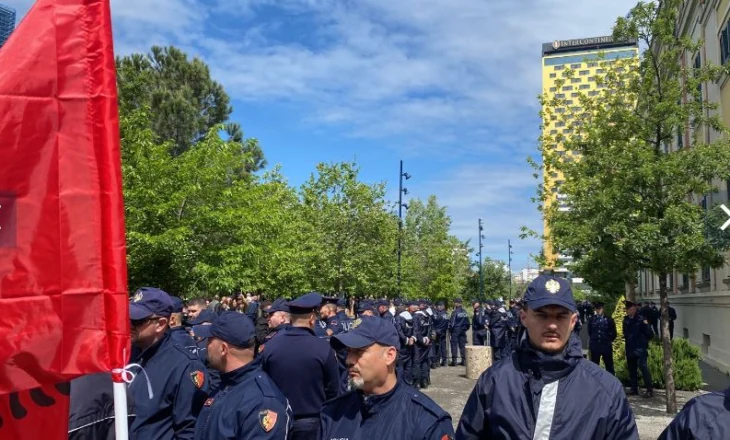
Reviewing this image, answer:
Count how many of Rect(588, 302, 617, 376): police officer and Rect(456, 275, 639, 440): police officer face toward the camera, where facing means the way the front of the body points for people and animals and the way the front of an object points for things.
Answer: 2

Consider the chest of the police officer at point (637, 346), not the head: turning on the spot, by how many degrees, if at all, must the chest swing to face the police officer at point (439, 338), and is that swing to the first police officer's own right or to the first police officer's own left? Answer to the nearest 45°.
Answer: approximately 90° to the first police officer's own right

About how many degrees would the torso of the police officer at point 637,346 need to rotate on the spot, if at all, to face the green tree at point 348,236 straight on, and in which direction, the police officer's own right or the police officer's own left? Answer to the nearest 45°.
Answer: approximately 90° to the police officer's own right

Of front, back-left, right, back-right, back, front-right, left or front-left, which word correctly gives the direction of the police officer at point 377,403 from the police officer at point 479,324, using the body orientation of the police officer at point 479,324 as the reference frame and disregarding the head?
front-left

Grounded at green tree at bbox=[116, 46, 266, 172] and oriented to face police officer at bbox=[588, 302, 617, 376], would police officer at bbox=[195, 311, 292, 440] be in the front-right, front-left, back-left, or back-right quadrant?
front-right

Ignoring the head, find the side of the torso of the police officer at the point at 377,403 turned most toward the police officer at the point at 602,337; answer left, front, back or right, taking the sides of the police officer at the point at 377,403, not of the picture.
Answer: back

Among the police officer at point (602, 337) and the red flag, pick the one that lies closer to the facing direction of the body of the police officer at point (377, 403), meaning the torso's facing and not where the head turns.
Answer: the red flag

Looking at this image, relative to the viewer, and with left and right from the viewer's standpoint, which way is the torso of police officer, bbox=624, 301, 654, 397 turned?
facing the viewer and to the left of the viewer

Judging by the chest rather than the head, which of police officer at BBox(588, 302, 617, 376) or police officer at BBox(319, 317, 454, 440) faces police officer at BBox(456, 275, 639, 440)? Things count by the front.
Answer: police officer at BBox(588, 302, 617, 376)

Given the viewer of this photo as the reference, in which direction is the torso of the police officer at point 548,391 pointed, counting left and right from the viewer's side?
facing the viewer

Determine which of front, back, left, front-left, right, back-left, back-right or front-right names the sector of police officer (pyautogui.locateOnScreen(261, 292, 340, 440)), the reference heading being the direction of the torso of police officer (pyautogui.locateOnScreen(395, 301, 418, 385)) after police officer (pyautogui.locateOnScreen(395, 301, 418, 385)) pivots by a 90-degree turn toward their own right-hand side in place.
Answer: front-left

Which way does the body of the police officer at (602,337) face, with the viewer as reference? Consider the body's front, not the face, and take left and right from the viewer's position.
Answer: facing the viewer

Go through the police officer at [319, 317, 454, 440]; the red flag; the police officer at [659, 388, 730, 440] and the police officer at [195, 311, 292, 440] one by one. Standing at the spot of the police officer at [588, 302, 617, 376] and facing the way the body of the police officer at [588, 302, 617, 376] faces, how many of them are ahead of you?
4

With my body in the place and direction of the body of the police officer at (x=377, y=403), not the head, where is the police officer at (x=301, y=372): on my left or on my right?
on my right

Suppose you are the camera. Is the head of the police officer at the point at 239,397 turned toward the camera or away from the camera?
away from the camera
